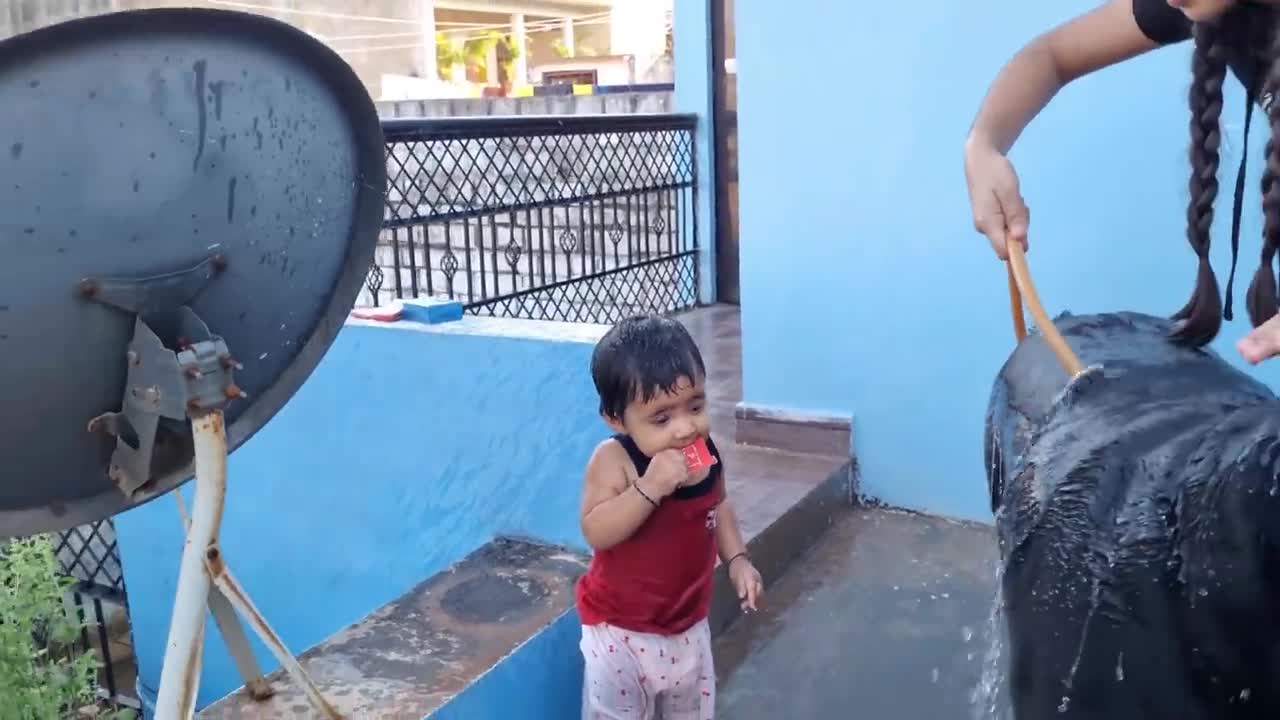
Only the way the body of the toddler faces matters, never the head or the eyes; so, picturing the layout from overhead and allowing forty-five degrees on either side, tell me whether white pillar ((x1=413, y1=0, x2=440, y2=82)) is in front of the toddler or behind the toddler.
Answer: behind

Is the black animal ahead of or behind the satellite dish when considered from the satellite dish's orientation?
behind

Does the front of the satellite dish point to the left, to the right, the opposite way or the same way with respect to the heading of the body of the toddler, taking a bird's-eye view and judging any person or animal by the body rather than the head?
the opposite way

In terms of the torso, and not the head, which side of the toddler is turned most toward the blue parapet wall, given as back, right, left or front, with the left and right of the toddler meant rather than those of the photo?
back

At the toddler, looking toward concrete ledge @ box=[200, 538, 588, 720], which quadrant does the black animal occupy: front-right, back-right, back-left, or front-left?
back-left

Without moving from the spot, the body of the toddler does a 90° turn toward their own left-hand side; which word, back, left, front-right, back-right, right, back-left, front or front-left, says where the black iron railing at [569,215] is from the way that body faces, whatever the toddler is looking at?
front-left

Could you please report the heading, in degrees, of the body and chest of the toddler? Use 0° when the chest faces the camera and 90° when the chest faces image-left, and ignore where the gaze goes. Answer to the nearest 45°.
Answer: approximately 315°

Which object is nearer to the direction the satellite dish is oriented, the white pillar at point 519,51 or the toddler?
the white pillar

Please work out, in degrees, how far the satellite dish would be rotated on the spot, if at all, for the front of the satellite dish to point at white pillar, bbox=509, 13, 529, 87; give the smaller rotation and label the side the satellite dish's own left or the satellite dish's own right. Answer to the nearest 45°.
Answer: approximately 45° to the satellite dish's own right

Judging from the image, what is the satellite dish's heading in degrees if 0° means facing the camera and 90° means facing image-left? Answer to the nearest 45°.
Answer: approximately 135°

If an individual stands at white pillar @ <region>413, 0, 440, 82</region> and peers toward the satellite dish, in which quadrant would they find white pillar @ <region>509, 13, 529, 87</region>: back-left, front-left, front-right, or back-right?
back-left

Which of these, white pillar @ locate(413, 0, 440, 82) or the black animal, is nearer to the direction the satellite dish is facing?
the white pillar
